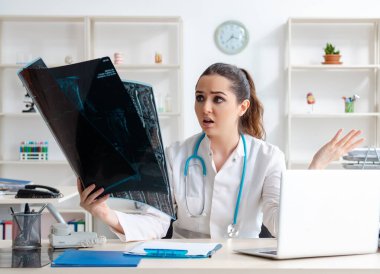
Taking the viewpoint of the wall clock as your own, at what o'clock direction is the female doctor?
The female doctor is roughly at 12 o'clock from the wall clock.

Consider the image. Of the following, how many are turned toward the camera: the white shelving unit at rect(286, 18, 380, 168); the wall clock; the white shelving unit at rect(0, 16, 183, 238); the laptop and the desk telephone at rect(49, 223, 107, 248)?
3

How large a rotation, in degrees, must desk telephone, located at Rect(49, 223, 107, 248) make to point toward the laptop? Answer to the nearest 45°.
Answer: approximately 45° to its right

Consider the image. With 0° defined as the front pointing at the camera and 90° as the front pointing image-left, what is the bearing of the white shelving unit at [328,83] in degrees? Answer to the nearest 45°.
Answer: approximately 0°

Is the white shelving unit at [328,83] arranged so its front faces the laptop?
yes

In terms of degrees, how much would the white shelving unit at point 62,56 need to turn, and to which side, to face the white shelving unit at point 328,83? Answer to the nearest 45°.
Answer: approximately 90° to its left

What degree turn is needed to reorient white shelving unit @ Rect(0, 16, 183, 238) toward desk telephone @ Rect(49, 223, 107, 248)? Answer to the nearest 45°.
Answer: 0° — it already faces it
